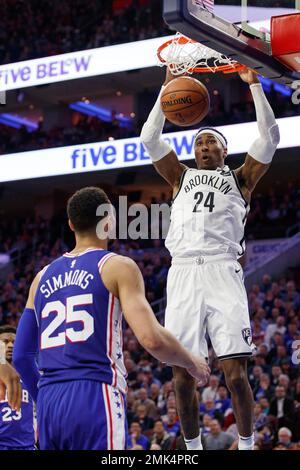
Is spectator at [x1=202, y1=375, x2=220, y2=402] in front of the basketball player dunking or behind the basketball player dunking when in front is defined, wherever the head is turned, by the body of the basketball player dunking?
behind

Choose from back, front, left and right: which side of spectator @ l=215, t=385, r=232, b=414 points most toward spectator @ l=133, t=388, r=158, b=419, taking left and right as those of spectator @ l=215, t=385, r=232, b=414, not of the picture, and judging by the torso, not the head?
right

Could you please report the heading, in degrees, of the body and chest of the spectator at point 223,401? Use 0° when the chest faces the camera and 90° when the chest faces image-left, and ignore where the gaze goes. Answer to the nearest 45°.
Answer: approximately 0°

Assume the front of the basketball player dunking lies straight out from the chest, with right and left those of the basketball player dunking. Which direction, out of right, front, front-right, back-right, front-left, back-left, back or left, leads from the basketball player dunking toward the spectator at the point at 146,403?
back

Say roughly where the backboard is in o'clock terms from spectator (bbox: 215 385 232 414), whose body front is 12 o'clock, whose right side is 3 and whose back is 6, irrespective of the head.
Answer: The backboard is roughly at 12 o'clock from the spectator.

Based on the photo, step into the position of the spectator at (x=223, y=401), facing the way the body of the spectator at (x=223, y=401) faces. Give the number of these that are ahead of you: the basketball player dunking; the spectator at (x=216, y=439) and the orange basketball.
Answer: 3

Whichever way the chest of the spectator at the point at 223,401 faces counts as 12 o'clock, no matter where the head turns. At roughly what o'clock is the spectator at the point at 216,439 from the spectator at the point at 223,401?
the spectator at the point at 216,439 is roughly at 12 o'clock from the spectator at the point at 223,401.

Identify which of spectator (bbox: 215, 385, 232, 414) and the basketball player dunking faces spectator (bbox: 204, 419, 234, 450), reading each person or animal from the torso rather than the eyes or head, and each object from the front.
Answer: spectator (bbox: 215, 385, 232, 414)
